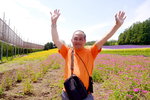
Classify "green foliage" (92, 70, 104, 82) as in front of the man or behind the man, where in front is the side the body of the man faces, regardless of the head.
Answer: behind

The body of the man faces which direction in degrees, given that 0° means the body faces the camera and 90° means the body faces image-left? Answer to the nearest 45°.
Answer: approximately 0°
